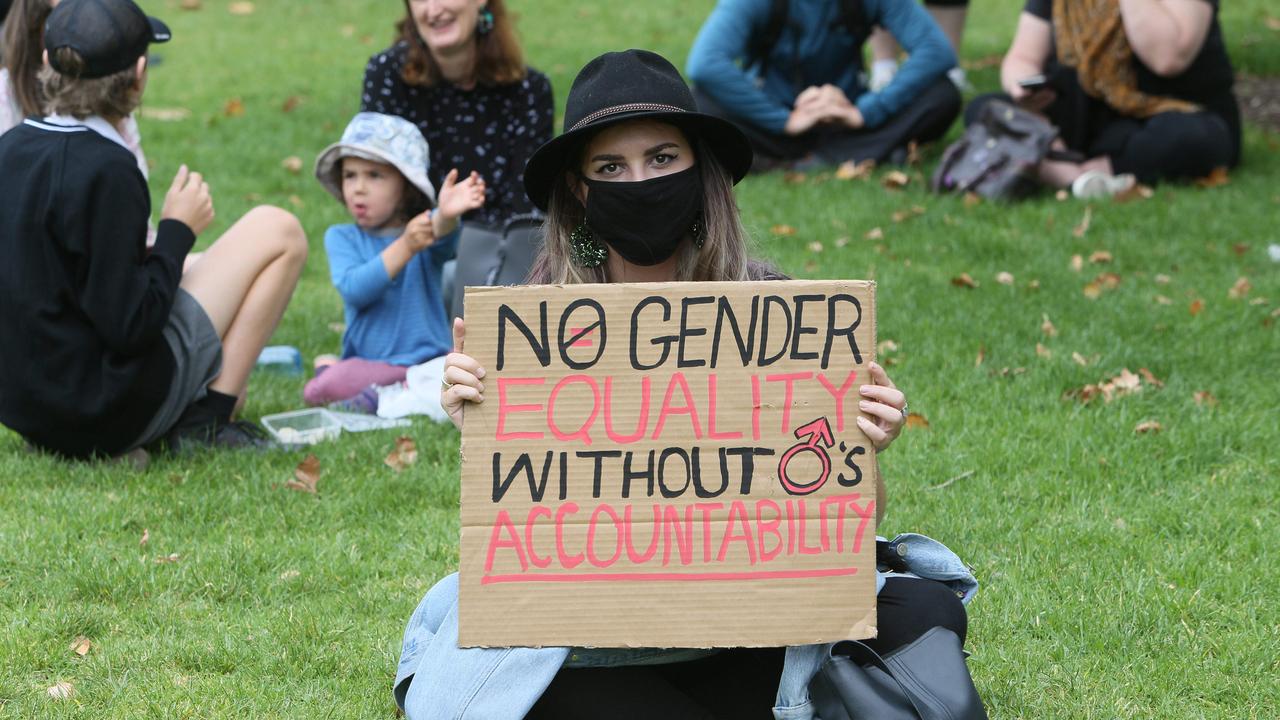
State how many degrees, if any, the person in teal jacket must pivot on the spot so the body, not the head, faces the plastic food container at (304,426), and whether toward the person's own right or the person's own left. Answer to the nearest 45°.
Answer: approximately 45° to the person's own right

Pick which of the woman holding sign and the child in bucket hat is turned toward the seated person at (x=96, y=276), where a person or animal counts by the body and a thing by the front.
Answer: the child in bucket hat

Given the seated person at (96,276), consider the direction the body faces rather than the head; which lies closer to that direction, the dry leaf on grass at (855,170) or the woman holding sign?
the dry leaf on grass

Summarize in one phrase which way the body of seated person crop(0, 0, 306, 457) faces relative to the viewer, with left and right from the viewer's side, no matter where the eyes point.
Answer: facing away from the viewer and to the right of the viewer

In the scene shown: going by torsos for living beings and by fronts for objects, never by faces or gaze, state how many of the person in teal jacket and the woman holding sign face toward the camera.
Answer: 2

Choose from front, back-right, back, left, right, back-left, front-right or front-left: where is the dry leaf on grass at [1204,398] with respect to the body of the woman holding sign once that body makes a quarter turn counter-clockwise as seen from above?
front-left

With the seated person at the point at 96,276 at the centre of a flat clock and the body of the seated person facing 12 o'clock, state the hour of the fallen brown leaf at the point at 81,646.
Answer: The fallen brown leaf is roughly at 5 o'clock from the seated person.

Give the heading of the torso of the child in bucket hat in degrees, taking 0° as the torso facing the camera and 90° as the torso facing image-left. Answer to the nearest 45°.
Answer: approximately 45°

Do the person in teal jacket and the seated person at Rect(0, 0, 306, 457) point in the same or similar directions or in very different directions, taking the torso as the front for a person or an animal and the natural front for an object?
very different directions

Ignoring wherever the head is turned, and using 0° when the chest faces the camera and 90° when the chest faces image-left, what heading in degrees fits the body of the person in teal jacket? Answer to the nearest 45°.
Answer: approximately 0°

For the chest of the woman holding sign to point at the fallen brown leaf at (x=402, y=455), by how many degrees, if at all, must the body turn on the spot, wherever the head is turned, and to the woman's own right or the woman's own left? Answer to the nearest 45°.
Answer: approximately 135° to the woman's own right

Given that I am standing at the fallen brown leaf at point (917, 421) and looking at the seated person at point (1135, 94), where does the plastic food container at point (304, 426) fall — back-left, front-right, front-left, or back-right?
back-left

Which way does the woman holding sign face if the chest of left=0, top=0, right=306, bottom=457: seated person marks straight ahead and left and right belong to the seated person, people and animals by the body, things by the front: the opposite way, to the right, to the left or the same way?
the opposite way

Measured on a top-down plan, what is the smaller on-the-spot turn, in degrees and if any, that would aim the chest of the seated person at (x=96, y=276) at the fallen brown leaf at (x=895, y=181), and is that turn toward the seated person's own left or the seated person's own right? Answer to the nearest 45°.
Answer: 0° — they already face it
